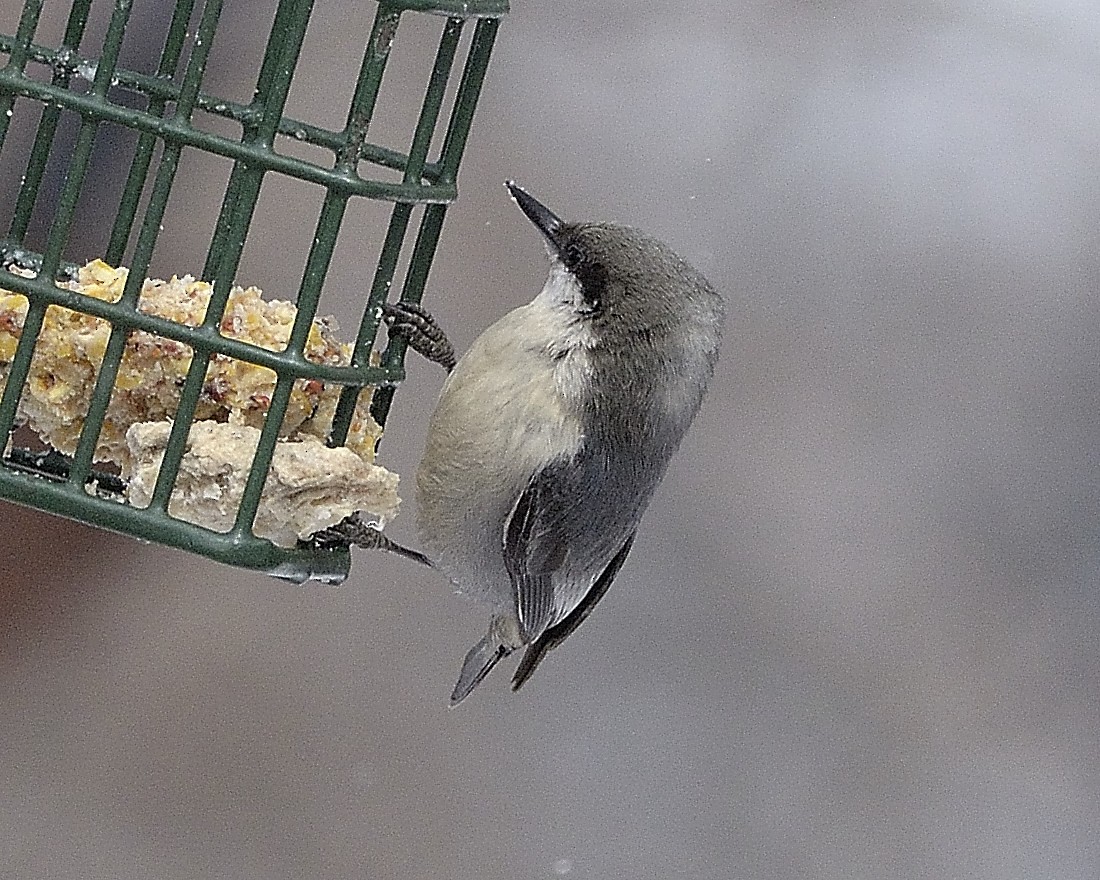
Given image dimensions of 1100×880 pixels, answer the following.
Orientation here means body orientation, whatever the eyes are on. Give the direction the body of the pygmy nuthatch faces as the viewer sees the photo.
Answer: to the viewer's left
